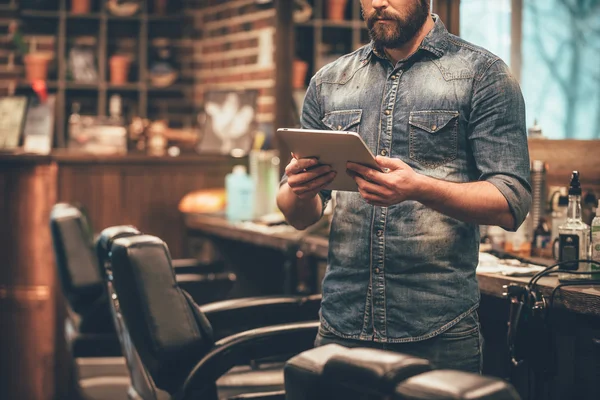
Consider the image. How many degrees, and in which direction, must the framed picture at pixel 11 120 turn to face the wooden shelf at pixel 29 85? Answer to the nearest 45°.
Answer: approximately 180°

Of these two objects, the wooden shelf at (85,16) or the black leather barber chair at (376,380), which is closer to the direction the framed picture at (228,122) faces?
the black leather barber chair

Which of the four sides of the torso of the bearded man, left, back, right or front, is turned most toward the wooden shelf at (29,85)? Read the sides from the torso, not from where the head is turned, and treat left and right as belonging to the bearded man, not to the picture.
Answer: right

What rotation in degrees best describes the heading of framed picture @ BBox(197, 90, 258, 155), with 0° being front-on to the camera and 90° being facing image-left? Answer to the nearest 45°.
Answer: approximately 0°

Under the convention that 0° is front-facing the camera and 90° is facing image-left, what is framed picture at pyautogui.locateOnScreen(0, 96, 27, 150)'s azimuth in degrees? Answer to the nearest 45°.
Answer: approximately 0°
